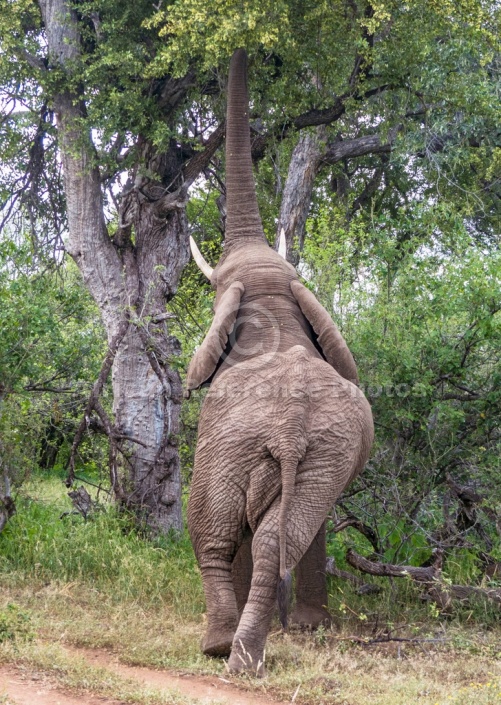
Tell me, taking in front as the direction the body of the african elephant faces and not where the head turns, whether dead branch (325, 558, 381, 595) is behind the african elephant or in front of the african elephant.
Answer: in front

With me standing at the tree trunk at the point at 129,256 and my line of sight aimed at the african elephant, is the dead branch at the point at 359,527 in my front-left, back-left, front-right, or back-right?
front-left

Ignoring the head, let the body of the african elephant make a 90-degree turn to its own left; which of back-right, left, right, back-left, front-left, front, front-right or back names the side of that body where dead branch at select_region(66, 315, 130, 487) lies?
front-right

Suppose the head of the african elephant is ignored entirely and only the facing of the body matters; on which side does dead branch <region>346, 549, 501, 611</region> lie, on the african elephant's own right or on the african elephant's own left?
on the african elephant's own right

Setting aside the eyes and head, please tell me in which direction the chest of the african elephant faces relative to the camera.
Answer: away from the camera

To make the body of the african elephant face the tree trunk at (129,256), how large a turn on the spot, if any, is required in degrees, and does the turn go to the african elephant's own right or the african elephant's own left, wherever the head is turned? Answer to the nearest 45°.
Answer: approximately 45° to the african elephant's own left

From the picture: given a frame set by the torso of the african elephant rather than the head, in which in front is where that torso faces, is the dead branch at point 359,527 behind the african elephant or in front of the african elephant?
in front
